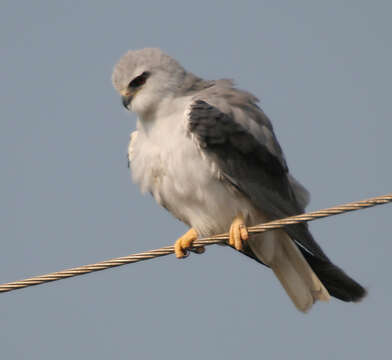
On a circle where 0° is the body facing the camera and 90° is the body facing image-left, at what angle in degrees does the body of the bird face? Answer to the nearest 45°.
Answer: approximately 45°
